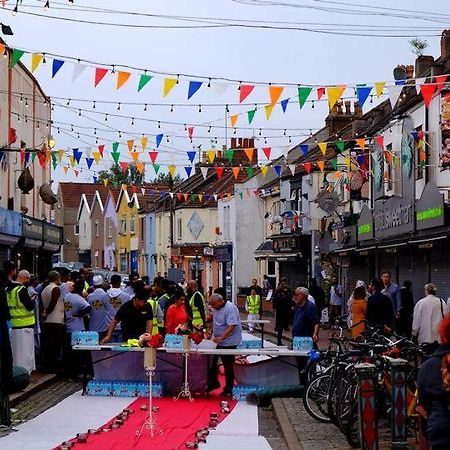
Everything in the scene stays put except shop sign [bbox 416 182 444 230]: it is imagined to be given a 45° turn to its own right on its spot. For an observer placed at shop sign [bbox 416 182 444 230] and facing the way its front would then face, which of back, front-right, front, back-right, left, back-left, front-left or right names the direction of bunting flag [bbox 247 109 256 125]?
front-left

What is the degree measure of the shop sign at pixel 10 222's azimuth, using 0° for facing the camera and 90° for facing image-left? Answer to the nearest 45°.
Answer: approximately 315°

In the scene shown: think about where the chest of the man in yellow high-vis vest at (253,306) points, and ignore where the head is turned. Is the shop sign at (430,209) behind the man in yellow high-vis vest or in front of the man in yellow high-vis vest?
in front

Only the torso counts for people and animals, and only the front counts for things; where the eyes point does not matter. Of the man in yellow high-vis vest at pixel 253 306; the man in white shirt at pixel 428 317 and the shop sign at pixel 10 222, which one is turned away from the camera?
the man in white shirt

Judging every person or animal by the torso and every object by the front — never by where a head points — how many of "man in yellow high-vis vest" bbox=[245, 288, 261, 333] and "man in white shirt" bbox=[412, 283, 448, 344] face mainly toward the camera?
1

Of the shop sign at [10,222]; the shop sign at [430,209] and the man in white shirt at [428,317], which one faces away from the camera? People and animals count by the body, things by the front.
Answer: the man in white shirt

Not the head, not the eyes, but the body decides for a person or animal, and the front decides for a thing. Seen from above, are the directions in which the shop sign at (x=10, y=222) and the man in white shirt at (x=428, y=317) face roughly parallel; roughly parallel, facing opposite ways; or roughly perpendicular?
roughly perpendicular

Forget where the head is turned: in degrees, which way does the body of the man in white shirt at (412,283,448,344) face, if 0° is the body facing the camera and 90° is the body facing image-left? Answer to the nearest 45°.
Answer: approximately 180°

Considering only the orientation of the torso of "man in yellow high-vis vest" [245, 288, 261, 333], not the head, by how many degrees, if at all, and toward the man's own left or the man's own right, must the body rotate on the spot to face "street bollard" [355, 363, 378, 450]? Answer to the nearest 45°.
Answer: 0° — they already face it

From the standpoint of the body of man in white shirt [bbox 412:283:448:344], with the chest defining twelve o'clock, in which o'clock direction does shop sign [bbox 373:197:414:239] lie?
The shop sign is roughly at 12 o'clock from the man in white shirt.
